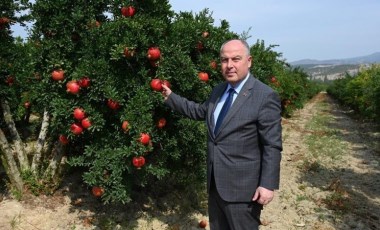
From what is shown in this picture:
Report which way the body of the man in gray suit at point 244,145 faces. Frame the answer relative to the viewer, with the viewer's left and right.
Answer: facing the viewer and to the left of the viewer
